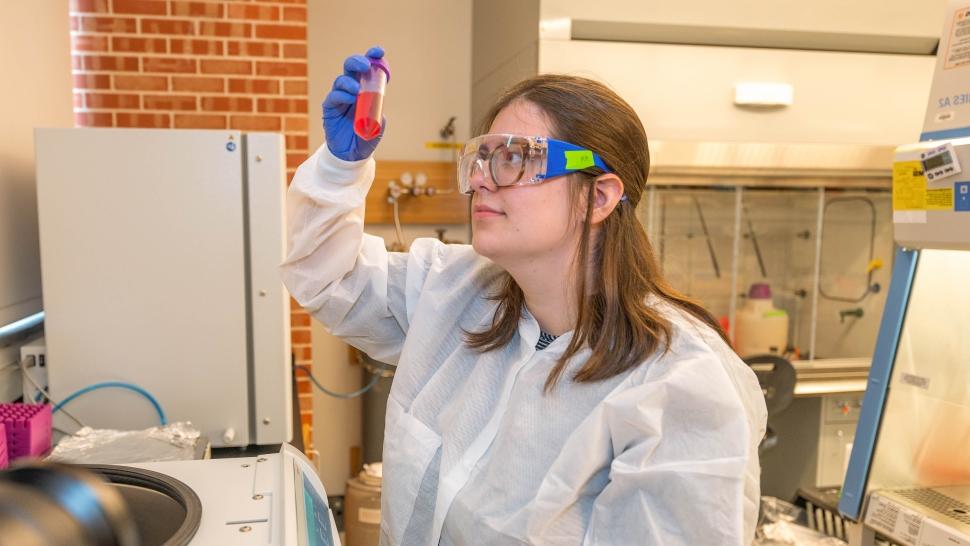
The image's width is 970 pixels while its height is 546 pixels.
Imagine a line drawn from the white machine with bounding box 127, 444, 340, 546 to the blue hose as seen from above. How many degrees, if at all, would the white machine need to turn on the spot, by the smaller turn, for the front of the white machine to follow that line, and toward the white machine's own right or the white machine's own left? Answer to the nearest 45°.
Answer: approximately 90° to the white machine's own left

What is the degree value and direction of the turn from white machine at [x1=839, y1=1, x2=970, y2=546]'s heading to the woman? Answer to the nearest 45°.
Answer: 0° — it already faces them

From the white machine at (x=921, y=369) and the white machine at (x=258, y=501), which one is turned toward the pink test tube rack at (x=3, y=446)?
the white machine at (x=921, y=369)

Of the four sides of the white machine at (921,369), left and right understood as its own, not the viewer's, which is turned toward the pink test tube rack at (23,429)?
front

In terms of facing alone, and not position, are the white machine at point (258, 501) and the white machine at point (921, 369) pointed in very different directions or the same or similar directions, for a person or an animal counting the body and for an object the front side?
very different directions

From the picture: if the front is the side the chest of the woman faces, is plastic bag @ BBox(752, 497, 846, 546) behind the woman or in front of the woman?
behind

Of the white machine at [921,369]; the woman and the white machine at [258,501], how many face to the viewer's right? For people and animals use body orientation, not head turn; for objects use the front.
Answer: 1

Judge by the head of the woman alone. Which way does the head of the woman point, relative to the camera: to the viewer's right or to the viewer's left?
to the viewer's left

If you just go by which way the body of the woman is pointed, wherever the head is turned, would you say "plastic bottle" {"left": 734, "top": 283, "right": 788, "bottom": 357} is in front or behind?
behind

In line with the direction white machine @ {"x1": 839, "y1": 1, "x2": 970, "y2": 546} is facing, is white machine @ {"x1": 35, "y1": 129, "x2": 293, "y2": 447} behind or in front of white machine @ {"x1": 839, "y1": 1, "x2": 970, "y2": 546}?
in front

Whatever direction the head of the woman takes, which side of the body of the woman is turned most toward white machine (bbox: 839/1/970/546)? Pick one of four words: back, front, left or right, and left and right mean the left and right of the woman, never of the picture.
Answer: back

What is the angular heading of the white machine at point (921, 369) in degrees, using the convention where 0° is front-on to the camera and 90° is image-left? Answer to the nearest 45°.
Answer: approximately 45°

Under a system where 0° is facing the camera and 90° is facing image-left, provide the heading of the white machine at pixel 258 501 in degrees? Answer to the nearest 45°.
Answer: approximately 270°

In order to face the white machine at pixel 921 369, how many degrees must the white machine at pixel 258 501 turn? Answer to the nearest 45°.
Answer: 0° — it already faces it

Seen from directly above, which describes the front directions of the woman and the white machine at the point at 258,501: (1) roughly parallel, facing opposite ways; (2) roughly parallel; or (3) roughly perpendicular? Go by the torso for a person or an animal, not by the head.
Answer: roughly parallel, facing opposite ways
